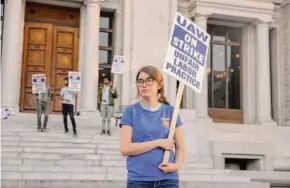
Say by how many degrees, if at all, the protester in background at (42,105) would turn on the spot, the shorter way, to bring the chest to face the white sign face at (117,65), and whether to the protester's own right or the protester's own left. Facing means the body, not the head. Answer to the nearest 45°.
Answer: approximately 90° to the protester's own left

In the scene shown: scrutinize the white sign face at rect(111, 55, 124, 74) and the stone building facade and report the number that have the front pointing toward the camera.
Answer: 2

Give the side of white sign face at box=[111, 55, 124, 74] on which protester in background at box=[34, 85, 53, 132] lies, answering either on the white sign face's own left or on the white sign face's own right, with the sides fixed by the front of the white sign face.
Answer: on the white sign face's own right
